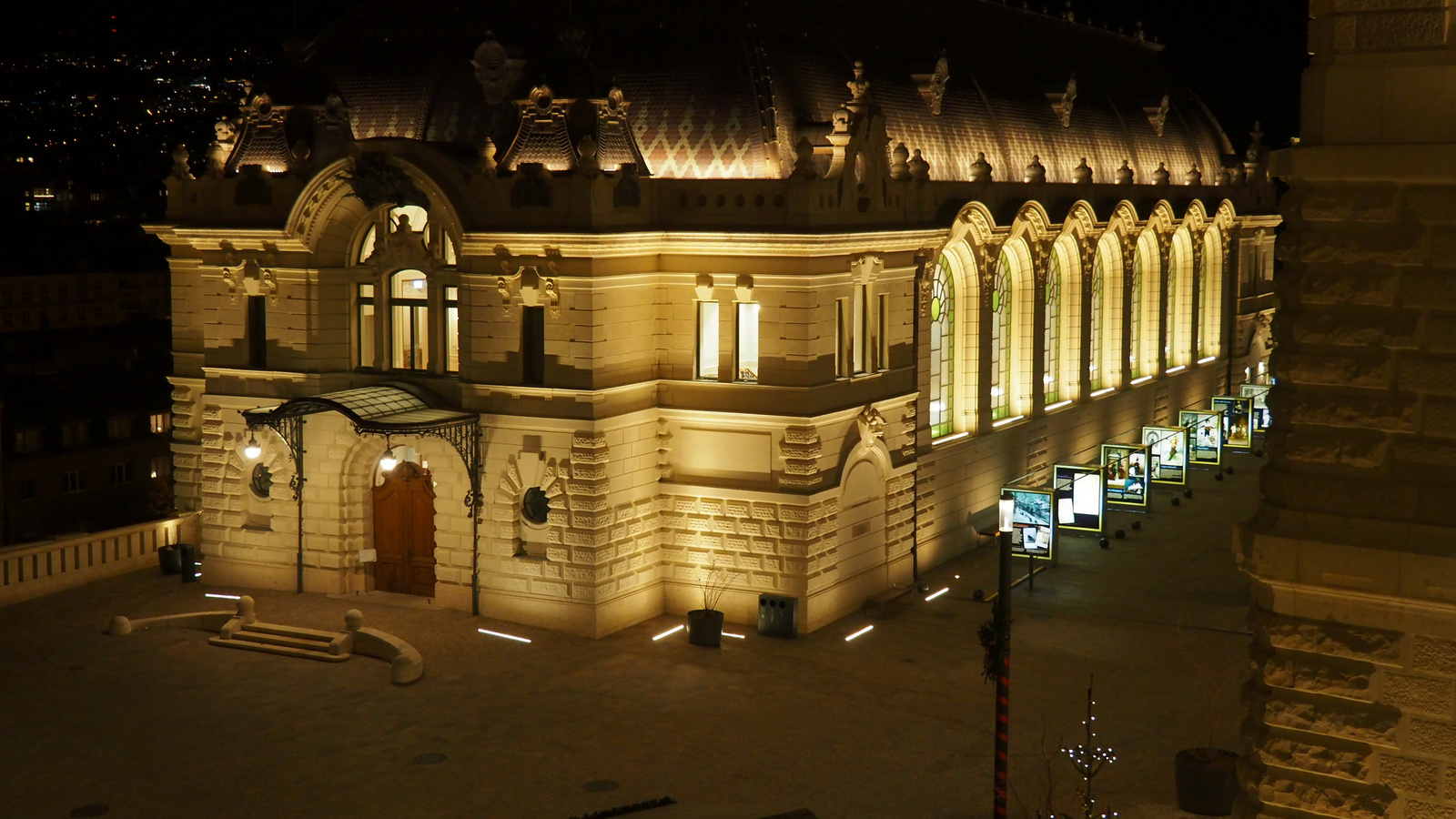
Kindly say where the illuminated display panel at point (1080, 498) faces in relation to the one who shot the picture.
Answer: facing the viewer

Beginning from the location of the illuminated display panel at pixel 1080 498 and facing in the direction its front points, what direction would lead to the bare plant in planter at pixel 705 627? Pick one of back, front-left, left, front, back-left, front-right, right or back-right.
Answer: front-right

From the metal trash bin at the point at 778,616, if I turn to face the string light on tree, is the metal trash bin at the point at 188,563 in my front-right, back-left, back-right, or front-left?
back-right

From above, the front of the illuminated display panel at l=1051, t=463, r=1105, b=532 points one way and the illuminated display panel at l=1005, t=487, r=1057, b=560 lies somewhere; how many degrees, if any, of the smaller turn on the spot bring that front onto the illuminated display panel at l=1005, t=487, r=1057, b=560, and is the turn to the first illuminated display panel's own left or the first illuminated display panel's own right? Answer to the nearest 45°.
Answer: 0° — it already faces it

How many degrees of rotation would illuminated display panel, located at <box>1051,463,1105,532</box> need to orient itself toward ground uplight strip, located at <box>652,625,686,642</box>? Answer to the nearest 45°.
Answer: approximately 45° to its right

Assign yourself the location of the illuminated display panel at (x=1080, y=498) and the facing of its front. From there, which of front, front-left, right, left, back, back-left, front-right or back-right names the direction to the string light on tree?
front

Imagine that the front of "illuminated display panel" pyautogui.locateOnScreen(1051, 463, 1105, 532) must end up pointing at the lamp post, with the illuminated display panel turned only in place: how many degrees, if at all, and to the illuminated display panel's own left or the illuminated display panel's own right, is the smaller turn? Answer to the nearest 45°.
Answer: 0° — it already faces it

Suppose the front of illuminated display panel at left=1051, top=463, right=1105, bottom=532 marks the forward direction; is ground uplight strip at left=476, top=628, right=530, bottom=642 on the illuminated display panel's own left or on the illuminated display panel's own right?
on the illuminated display panel's own right

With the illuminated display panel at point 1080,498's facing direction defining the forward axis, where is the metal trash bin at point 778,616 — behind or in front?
in front

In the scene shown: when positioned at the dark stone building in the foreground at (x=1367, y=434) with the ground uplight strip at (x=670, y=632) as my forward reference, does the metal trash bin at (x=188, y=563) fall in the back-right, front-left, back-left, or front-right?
front-left

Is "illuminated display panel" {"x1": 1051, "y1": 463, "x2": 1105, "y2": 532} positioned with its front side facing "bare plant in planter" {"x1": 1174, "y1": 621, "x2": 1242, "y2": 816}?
yes
